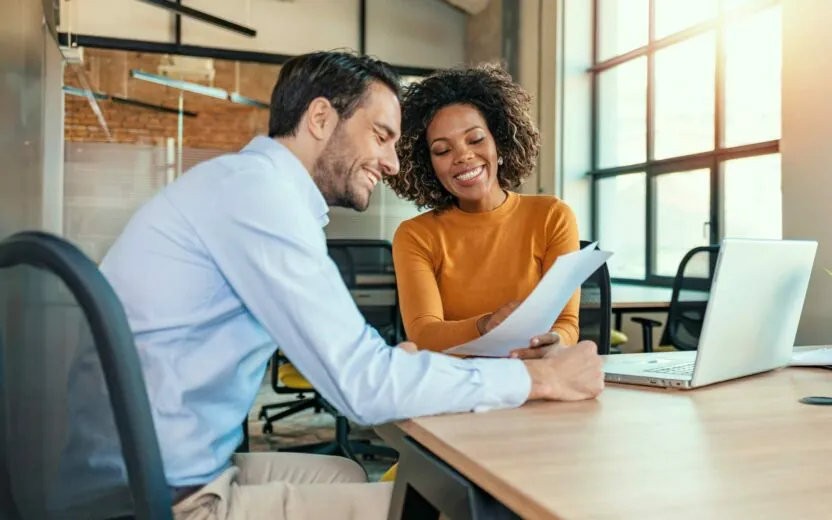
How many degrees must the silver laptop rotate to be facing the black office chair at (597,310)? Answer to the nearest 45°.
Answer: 0° — it already faces it

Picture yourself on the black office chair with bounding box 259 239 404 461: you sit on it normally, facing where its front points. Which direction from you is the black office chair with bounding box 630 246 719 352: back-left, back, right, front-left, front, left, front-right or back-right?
back-left

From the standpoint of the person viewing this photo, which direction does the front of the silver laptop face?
facing away from the viewer and to the left of the viewer

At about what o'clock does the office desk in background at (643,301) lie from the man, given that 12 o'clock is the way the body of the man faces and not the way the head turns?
The office desk in background is roughly at 10 o'clock from the man.

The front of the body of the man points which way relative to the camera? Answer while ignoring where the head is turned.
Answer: to the viewer's right

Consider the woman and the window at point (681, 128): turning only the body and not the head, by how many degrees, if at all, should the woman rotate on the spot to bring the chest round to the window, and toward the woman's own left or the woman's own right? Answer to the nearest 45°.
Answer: approximately 135° to the woman's own left

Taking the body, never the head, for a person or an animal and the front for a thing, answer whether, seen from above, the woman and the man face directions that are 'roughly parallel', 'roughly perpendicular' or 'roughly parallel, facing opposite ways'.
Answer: roughly perpendicular

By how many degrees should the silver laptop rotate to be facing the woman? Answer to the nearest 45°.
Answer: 0° — it already faces them
